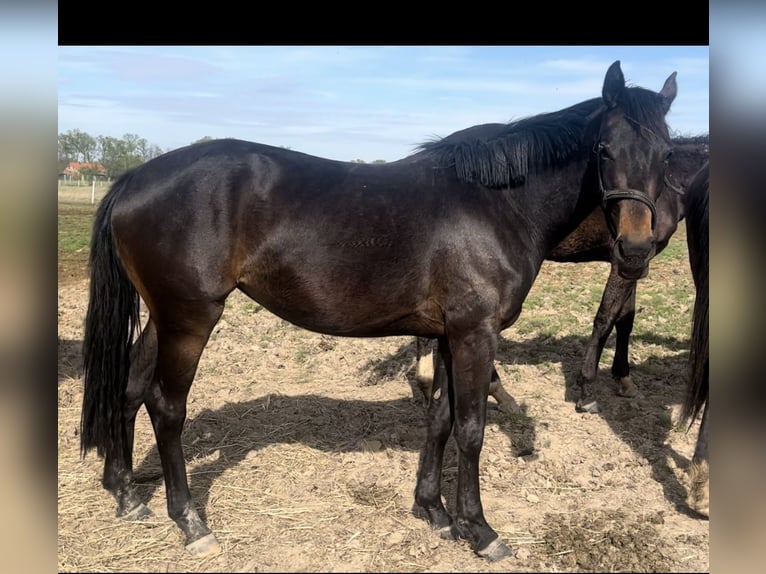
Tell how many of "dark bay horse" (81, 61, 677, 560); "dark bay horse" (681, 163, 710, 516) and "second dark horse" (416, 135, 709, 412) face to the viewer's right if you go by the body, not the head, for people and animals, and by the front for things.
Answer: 3

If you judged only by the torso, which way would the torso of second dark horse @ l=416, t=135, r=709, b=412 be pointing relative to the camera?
to the viewer's right

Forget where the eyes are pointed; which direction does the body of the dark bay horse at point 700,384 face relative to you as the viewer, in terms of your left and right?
facing to the right of the viewer

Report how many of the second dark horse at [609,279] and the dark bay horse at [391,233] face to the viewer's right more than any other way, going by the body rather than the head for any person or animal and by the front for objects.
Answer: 2

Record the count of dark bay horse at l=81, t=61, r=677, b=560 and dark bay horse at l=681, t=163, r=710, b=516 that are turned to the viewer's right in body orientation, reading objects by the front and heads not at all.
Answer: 2

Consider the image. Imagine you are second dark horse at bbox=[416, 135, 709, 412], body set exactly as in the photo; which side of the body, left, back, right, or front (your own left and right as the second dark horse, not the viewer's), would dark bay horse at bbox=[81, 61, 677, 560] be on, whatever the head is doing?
right

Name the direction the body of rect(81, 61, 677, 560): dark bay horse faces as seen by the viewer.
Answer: to the viewer's right

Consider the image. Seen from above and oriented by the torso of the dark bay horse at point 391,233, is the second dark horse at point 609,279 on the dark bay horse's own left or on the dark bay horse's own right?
on the dark bay horse's own left
